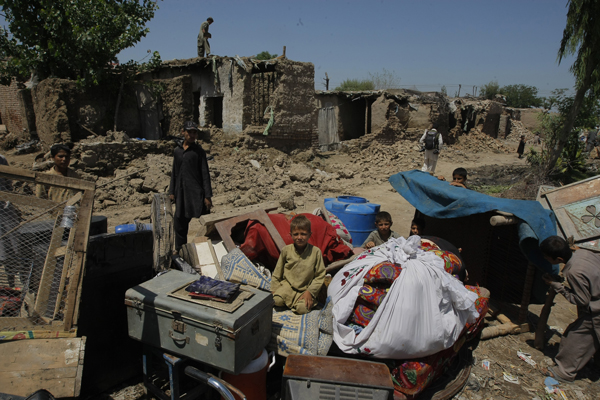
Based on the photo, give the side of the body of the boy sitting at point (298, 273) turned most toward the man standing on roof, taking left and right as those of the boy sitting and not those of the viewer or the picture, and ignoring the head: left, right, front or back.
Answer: back

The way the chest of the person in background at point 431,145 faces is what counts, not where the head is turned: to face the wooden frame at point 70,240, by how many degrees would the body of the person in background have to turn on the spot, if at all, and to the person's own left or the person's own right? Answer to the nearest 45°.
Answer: approximately 180°

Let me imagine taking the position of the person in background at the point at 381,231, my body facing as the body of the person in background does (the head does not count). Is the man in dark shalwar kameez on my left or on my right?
on my right

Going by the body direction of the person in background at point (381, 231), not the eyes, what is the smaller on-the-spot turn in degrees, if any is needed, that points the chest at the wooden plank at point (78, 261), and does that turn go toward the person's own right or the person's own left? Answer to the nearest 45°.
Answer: approximately 45° to the person's own right

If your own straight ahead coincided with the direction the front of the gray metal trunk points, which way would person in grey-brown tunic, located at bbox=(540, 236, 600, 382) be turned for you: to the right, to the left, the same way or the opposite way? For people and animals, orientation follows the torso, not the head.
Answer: to the right

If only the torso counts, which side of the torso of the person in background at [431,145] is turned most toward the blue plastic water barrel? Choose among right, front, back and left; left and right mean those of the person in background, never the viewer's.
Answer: back

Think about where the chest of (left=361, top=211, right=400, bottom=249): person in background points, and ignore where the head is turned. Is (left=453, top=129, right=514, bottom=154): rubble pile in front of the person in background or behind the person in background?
behind

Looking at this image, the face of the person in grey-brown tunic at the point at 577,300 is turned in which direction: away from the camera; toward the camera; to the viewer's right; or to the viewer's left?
to the viewer's left

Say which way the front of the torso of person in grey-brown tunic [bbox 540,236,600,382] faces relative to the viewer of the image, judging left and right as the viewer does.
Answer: facing to the left of the viewer

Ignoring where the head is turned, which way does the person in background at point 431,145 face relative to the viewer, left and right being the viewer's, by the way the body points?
facing away from the viewer

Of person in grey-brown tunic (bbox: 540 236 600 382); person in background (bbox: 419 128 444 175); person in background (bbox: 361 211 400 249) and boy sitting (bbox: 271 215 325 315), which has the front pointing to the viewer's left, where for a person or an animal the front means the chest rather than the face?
person in grey-brown tunic (bbox: 540 236 600 382)
